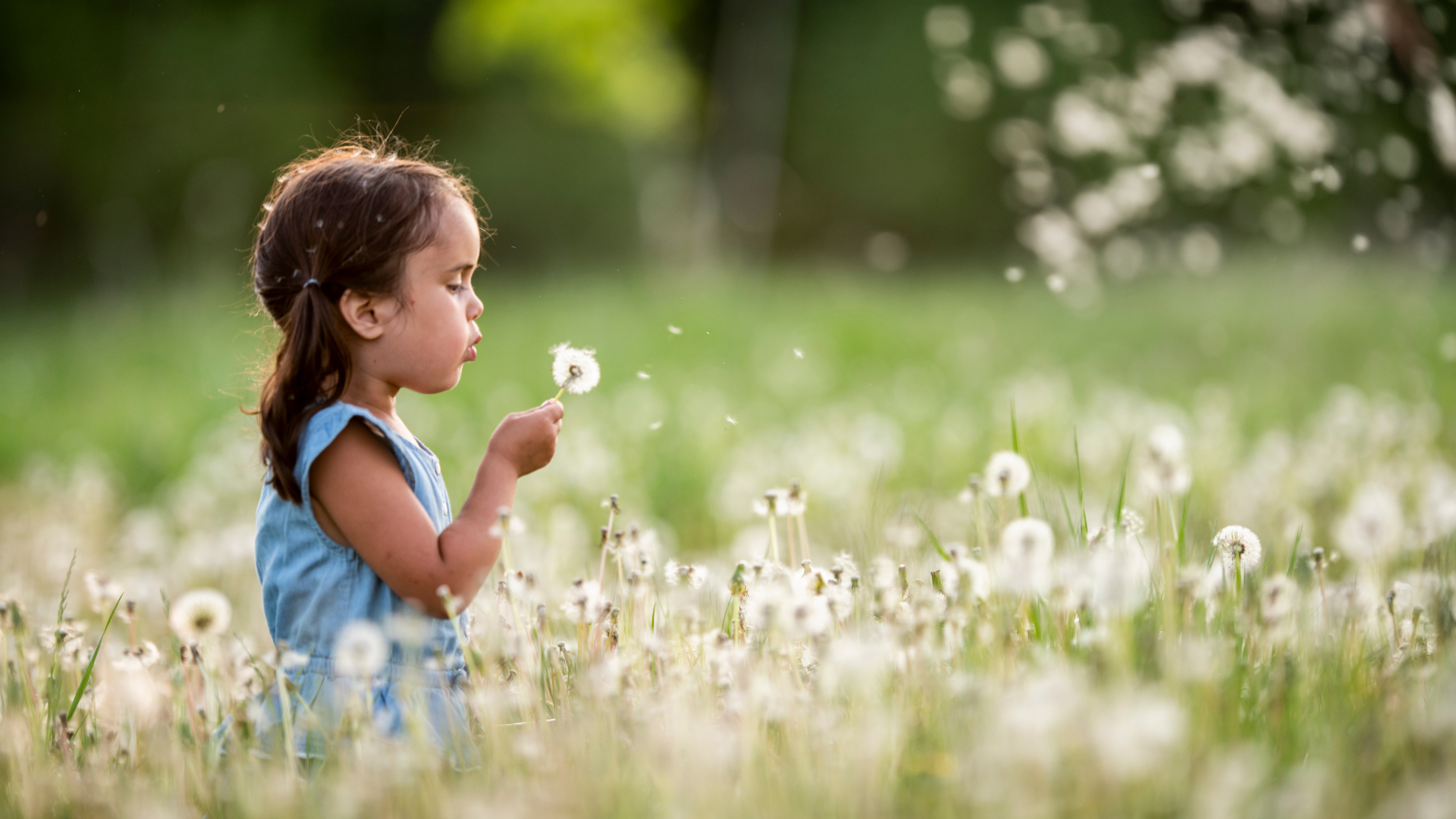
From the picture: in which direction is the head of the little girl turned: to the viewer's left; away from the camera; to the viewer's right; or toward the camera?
to the viewer's right

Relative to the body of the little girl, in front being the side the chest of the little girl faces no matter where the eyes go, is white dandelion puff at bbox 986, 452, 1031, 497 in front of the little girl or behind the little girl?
in front

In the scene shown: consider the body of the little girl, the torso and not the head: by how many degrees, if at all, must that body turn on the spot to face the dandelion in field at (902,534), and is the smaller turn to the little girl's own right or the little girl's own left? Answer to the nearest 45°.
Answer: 0° — they already face it

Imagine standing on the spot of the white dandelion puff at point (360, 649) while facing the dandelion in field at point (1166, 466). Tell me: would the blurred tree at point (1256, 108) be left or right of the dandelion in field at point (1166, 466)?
left

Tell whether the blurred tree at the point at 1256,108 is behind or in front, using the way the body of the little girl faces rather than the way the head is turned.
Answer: in front

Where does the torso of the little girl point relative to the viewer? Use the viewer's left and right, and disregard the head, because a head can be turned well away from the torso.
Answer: facing to the right of the viewer
